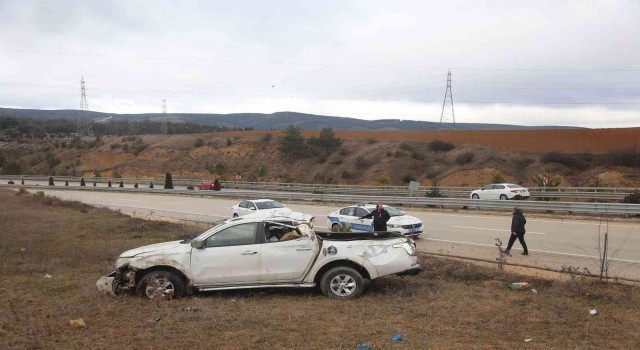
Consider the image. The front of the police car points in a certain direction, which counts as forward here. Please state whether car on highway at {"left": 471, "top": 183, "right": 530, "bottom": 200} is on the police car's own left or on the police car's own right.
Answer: on the police car's own left

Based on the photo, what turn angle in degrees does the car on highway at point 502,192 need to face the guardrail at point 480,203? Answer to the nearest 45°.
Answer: approximately 135° to its left

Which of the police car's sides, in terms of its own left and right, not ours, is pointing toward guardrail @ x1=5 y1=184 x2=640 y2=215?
left

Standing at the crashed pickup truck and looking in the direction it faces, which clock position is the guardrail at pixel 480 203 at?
The guardrail is roughly at 4 o'clock from the crashed pickup truck.

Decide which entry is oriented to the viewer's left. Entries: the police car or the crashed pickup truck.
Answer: the crashed pickup truck

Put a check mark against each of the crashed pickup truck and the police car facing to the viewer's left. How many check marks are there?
1

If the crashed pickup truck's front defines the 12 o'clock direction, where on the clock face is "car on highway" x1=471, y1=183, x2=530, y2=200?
The car on highway is roughly at 4 o'clock from the crashed pickup truck.

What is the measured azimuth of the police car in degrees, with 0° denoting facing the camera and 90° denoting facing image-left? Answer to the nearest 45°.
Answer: approximately 315°

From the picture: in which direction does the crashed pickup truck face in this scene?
to the viewer's left
